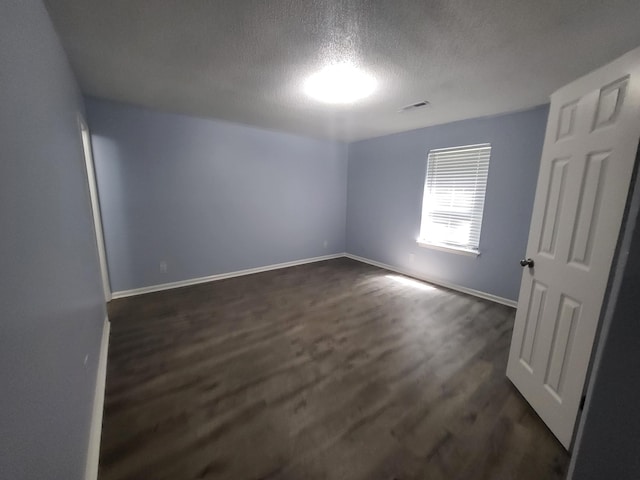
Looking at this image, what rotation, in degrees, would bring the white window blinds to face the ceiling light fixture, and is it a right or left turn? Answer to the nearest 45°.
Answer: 0° — it already faces it

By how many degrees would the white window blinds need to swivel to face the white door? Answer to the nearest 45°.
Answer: approximately 45° to its left

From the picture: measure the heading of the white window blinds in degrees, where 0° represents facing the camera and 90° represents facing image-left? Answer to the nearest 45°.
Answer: approximately 45°

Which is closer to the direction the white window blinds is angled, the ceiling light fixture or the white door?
the ceiling light fixture
